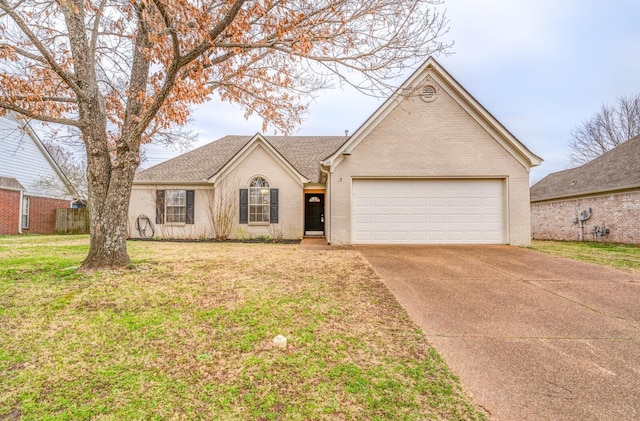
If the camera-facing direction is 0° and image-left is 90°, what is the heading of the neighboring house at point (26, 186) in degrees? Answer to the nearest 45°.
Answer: approximately 0°

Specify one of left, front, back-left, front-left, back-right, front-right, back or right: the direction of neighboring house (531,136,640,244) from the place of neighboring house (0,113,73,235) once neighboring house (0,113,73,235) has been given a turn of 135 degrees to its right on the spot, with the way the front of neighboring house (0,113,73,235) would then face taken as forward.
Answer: back

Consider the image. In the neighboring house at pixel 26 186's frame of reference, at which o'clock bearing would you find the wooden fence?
The wooden fence is roughly at 10 o'clock from the neighboring house.

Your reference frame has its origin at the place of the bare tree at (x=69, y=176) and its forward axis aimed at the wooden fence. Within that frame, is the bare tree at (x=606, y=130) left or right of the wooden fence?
left
